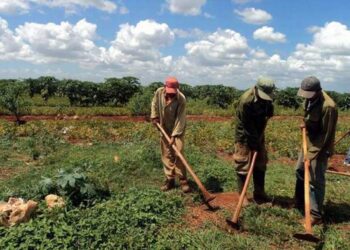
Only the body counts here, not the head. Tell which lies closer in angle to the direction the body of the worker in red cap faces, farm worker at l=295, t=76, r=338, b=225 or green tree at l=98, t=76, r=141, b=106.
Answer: the farm worker

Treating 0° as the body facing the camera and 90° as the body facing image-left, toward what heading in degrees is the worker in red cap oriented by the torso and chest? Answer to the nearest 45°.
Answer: approximately 0°

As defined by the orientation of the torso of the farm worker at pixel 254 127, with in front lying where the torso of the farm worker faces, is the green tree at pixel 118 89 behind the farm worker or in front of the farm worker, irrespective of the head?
behind

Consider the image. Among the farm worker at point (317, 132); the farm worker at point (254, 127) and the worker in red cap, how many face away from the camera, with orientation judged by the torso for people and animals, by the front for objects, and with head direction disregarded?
0

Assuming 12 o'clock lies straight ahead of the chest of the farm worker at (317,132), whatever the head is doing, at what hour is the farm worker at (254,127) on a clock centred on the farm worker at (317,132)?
the farm worker at (254,127) is roughly at 2 o'clock from the farm worker at (317,132).

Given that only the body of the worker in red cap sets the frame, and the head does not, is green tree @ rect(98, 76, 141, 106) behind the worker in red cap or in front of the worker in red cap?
behind

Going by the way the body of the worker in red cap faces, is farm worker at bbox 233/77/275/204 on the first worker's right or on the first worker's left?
on the first worker's left

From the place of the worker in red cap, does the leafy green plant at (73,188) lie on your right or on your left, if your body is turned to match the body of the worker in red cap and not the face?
on your right

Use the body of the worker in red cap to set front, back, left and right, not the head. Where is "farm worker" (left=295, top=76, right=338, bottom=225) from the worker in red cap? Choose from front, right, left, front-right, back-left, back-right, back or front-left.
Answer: front-left

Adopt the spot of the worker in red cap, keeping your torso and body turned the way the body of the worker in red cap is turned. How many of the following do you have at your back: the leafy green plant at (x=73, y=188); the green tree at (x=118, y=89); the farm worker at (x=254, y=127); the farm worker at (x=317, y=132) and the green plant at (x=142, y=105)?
2

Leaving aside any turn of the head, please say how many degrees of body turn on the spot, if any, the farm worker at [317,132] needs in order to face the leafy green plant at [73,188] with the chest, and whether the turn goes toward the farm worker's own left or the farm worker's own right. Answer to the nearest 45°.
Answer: approximately 45° to the farm worker's own right
